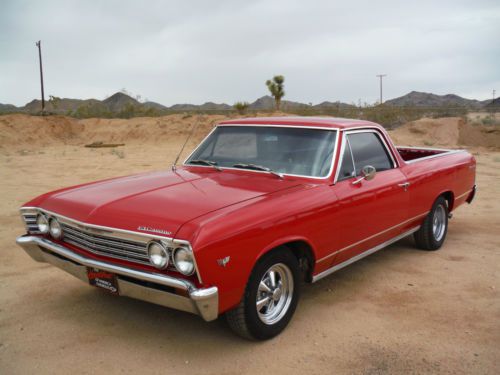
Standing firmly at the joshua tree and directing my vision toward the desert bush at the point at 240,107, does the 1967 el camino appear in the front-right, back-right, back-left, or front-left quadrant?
front-left

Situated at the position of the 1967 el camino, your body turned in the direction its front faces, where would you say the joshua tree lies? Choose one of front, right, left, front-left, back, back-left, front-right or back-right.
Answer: back-right

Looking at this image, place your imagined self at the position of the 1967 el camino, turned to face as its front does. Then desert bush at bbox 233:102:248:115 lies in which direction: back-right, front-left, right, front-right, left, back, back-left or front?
back-right

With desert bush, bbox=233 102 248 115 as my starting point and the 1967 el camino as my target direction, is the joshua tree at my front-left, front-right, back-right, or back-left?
back-left

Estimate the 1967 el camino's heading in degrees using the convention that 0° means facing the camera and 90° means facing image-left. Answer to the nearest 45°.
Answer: approximately 45°
